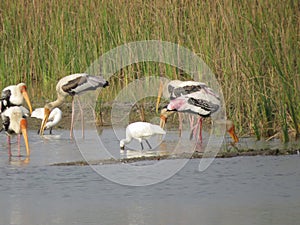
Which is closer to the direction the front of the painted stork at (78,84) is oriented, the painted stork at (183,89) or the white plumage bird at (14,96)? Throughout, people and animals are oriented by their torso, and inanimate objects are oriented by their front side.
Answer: the white plumage bird

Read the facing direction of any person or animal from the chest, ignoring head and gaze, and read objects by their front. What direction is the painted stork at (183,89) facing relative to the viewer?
to the viewer's left

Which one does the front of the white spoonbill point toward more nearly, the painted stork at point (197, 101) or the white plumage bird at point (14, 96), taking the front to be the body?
the white plumage bird

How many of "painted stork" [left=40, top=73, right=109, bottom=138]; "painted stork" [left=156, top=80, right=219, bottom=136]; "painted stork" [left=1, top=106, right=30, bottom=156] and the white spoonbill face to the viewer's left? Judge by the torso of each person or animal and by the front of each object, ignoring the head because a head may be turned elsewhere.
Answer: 3

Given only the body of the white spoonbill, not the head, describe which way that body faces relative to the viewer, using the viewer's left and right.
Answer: facing to the left of the viewer

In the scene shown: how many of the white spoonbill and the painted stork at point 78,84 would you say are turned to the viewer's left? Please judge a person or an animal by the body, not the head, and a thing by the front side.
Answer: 2

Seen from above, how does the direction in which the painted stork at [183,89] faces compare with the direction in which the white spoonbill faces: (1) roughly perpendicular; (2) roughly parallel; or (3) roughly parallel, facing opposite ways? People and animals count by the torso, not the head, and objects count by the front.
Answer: roughly parallel

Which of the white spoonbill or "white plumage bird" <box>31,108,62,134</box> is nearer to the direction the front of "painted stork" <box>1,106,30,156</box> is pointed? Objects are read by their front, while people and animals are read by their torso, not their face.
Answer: the white spoonbill

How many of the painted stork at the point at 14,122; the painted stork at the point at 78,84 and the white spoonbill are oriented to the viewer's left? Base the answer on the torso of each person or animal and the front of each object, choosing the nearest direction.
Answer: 2

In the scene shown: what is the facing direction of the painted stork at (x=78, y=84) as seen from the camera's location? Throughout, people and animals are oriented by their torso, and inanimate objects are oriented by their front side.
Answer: facing to the left of the viewer

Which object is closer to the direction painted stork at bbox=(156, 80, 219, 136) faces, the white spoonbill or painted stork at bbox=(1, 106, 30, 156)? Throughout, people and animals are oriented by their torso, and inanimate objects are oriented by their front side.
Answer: the painted stork

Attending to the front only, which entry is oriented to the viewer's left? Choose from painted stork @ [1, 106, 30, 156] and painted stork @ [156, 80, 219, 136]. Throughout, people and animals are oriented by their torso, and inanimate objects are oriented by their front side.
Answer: painted stork @ [156, 80, 219, 136]
